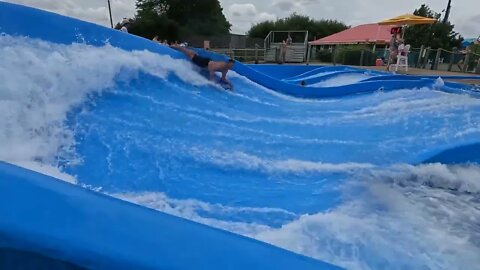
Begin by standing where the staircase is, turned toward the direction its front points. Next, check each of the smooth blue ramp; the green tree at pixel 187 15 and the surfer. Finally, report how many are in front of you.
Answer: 2

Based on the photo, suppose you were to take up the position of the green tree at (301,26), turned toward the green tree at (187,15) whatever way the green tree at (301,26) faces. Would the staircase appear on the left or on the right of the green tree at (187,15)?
left

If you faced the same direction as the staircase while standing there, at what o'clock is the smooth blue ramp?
The smooth blue ramp is roughly at 12 o'clock from the staircase.

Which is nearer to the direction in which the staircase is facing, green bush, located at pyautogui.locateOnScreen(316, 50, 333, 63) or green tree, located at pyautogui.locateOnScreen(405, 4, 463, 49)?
the green bush

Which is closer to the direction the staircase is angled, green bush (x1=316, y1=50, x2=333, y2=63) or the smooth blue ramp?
the smooth blue ramp

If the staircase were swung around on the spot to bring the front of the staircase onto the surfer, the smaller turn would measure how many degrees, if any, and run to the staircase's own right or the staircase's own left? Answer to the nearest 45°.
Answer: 0° — it already faces them

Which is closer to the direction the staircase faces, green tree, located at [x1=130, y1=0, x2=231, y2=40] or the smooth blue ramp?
the smooth blue ramp

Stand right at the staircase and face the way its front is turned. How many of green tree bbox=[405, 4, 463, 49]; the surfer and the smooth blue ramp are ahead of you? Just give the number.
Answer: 2

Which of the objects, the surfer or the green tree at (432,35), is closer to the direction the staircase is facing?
the surfer

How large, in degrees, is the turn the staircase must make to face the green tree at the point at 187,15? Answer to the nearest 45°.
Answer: approximately 135° to its right

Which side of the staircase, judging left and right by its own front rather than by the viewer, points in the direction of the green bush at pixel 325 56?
left

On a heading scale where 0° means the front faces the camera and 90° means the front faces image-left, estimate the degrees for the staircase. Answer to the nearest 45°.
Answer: approximately 0°
